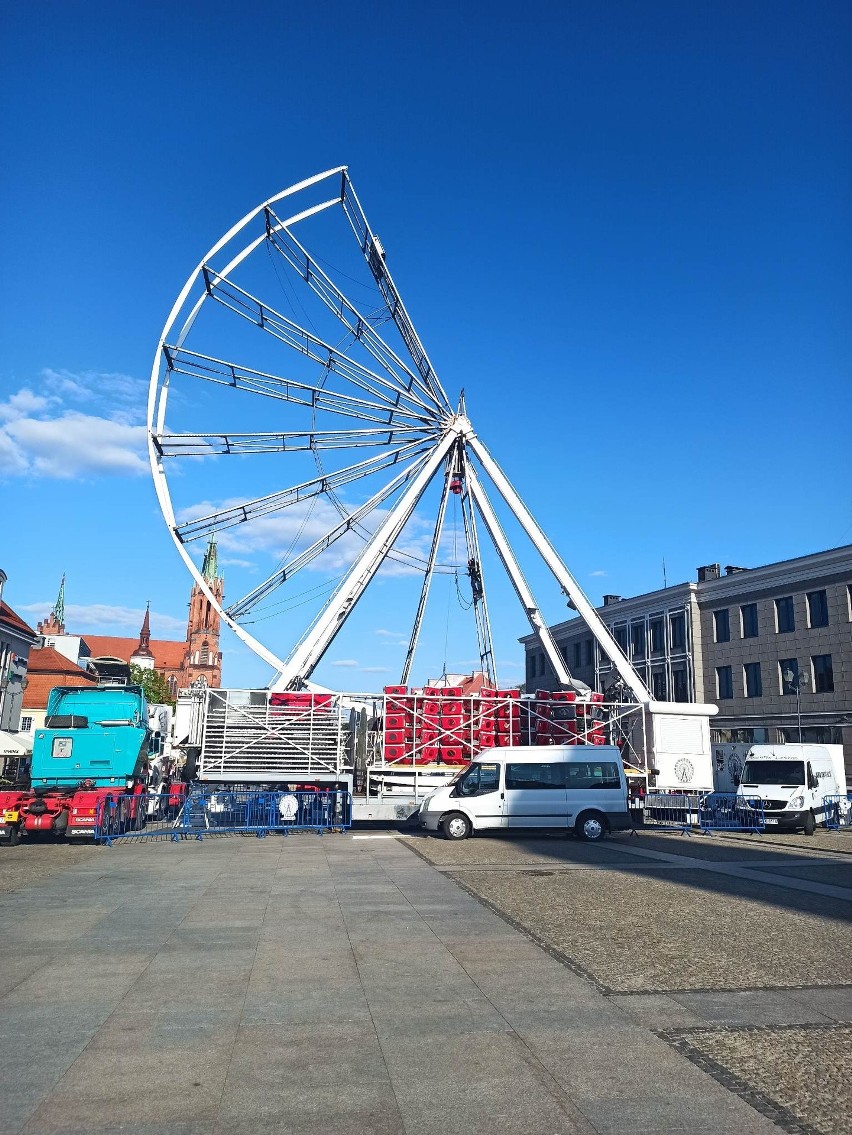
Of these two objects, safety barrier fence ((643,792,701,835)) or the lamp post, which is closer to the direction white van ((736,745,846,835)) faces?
the safety barrier fence

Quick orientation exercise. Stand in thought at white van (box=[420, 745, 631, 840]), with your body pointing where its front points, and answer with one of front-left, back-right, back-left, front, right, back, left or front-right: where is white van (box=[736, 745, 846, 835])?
back-right

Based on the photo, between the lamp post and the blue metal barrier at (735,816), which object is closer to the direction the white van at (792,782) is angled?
the blue metal barrier

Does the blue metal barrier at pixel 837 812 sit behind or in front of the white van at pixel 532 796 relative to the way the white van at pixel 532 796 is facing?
behind

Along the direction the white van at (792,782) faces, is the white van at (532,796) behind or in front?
in front

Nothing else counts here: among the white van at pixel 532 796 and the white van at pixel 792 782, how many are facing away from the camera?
0

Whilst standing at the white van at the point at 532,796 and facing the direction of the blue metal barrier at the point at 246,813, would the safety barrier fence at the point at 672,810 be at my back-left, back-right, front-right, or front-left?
back-right

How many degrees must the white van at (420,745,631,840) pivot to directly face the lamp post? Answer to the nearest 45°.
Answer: approximately 135° to its right

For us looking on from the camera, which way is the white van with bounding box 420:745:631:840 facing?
facing to the left of the viewer

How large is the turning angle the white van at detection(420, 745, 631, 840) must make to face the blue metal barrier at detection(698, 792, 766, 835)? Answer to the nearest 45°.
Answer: approximately 135° to its right

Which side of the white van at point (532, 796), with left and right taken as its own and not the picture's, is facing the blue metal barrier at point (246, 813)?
front
